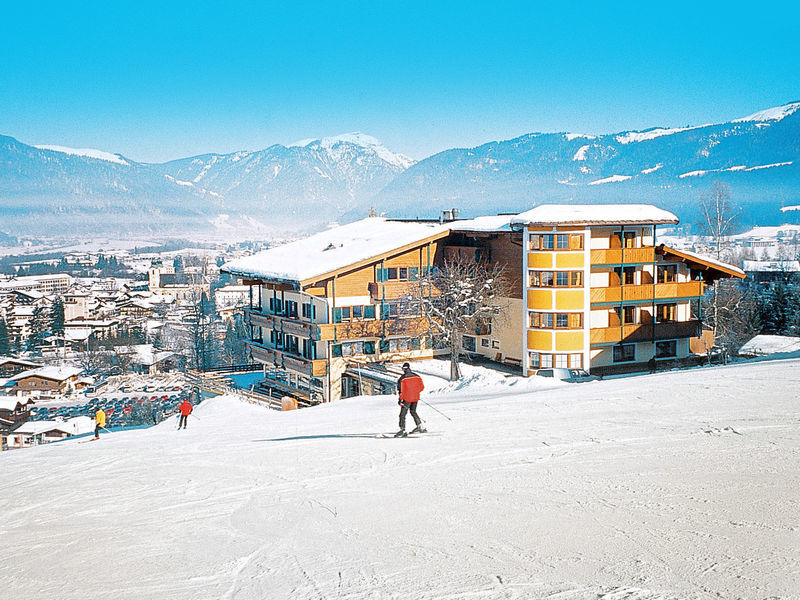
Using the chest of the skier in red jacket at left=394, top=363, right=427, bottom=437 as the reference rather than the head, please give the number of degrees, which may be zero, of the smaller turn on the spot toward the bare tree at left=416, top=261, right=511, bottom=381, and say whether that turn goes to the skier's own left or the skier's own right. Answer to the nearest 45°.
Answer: approximately 45° to the skier's own right

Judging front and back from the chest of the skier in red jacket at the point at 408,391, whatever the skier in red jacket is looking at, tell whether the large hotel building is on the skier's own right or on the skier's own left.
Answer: on the skier's own right

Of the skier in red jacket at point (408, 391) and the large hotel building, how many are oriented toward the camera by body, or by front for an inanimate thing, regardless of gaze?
1

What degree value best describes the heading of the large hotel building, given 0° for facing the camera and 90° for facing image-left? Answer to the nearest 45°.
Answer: approximately 0°

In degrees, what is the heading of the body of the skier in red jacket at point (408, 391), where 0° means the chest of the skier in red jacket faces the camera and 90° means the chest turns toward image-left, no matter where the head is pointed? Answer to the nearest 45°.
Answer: approximately 135°

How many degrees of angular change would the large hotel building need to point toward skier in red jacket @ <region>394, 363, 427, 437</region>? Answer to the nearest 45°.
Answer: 0° — it already faces them
